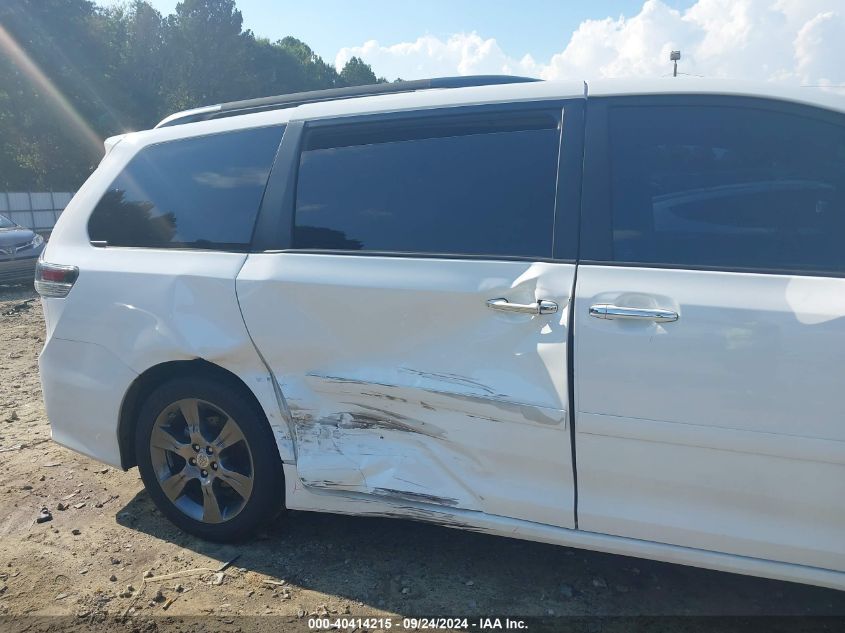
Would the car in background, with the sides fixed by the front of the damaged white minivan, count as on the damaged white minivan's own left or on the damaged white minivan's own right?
on the damaged white minivan's own left

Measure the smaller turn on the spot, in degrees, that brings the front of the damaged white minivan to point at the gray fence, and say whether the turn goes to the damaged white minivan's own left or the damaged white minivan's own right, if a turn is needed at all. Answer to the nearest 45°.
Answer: approximately 135° to the damaged white minivan's own left

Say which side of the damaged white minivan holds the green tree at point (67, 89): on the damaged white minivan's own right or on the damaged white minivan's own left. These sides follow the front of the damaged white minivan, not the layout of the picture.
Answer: on the damaged white minivan's own left

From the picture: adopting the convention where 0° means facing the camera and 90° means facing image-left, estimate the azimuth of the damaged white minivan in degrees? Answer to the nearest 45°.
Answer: approximately 270°

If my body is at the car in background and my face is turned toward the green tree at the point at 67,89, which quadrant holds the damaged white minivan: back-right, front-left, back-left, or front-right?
back-right
